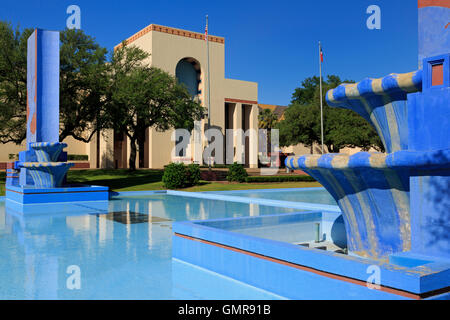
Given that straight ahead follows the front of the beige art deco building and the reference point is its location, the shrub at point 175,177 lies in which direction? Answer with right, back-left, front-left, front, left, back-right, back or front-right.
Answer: front-right

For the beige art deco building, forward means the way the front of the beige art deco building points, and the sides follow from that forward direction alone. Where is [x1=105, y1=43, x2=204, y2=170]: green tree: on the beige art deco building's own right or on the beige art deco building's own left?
on the beige art deco building's own right

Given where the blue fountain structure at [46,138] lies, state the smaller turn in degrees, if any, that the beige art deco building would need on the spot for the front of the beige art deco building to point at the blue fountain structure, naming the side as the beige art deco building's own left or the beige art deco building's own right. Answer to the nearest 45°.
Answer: approximately 45° to the beige art deco building's own right

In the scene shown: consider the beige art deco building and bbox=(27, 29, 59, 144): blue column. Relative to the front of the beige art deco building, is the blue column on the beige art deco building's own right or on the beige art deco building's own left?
on the beige art deco building's own right

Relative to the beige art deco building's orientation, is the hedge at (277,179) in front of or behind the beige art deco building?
in front

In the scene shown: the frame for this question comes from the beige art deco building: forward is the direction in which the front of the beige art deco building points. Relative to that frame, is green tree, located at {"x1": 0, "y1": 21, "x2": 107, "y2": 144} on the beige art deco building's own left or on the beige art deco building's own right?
on the beige art deco building's own right

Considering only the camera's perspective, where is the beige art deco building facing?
facing the viewer and to the right of the viewer
